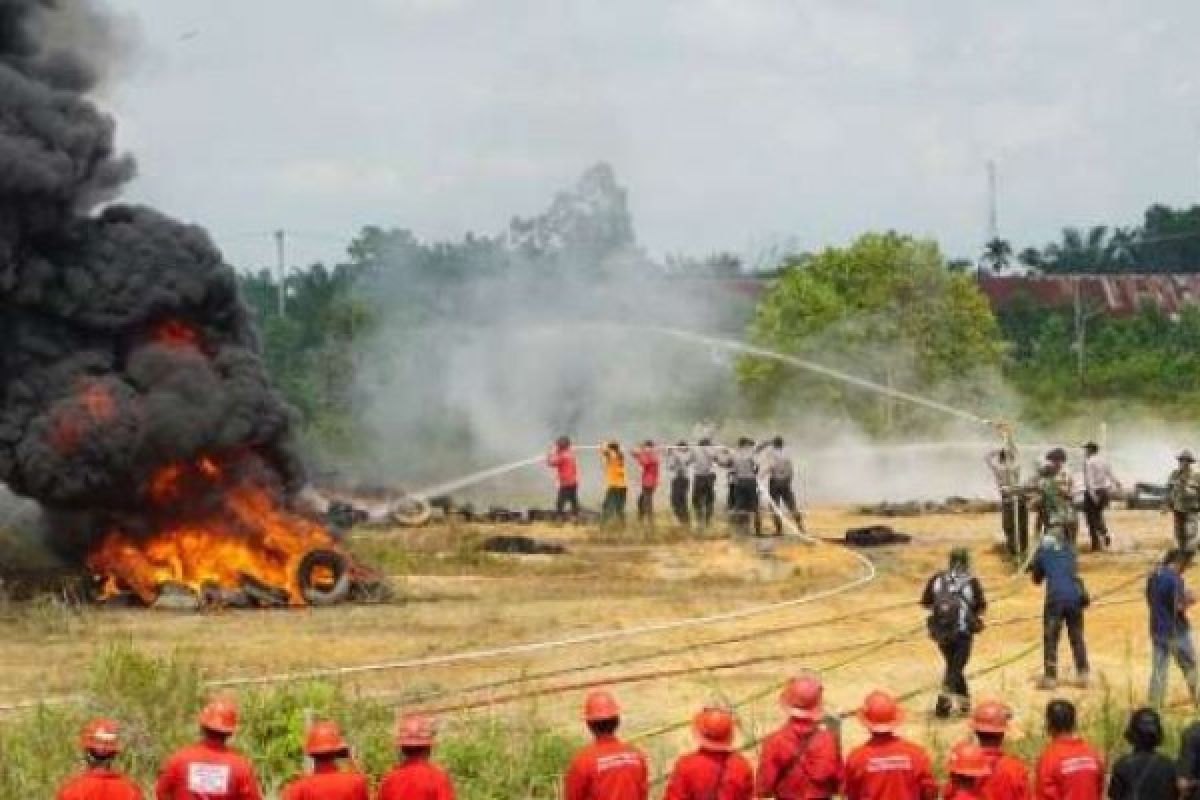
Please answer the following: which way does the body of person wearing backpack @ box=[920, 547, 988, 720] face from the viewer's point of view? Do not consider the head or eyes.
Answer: away from the camera

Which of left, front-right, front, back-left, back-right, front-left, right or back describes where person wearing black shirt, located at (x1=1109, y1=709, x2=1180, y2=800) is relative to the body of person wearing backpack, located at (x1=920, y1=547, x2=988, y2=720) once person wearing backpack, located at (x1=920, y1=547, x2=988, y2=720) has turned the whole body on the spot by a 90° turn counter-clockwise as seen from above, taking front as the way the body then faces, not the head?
left

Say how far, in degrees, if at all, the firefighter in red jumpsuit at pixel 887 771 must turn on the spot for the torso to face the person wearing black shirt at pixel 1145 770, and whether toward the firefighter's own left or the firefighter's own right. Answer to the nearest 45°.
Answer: approximately 45° to the firefighter's own right

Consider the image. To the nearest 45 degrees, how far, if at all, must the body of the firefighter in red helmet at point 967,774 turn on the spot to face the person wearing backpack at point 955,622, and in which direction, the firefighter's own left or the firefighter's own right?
0° — they already face them

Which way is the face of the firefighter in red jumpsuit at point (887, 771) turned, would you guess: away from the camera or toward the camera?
away from the camera

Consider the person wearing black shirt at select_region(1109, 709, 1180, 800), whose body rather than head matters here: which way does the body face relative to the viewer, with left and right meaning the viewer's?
facing away from the viewer

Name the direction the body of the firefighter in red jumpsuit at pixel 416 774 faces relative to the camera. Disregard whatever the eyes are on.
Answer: away from the camera

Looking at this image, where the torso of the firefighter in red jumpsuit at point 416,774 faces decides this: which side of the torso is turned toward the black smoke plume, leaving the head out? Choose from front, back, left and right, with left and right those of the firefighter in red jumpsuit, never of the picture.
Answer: front

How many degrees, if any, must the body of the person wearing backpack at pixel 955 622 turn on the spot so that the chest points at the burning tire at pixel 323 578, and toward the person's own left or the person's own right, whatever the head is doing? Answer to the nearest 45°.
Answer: approximately 45° to the person's own left

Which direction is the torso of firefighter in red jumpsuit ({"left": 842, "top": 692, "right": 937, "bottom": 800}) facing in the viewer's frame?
away from the camera

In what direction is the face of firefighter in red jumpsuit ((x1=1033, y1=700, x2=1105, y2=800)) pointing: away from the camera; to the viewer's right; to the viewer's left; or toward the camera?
away from the camera

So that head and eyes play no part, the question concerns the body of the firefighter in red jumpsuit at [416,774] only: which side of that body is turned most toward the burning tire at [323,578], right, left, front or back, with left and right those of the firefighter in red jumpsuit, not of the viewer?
front

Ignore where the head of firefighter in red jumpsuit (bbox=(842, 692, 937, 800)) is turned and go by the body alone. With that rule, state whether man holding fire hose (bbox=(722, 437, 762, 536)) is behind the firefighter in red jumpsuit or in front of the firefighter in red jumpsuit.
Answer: in front

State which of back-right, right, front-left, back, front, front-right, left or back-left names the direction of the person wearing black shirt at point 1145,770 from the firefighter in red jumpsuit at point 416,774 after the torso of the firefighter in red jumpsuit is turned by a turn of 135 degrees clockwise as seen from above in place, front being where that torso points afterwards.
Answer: front-left

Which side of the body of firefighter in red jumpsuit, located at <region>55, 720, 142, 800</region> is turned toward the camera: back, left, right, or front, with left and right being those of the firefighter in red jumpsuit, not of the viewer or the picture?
back

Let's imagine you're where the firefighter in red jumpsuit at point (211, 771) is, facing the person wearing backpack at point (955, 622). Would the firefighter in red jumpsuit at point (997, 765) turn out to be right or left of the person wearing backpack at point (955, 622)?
right

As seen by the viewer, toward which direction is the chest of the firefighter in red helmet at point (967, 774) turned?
away from the camera

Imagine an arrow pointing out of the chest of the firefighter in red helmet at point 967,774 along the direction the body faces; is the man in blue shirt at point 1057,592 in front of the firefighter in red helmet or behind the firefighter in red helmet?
in front
